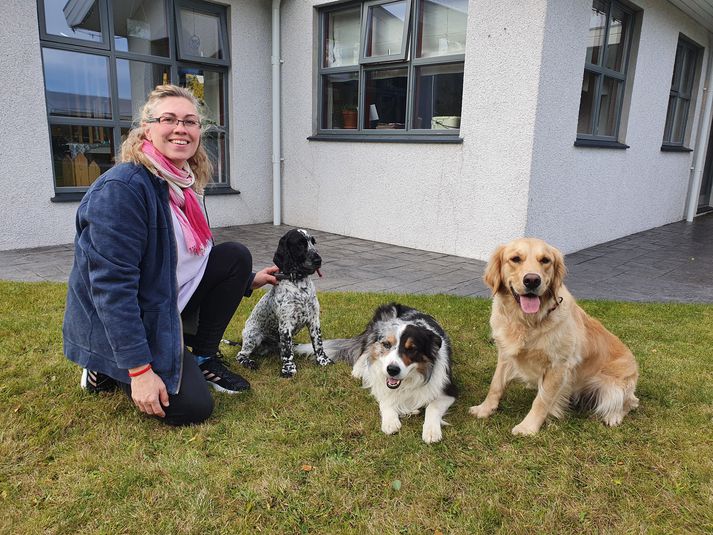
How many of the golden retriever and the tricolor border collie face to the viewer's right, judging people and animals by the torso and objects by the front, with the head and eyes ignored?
0

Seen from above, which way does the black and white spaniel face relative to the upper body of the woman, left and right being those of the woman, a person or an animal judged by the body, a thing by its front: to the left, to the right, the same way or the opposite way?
the same way

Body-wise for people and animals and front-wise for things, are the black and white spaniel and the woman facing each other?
no

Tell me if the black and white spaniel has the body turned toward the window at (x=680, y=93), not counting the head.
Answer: no

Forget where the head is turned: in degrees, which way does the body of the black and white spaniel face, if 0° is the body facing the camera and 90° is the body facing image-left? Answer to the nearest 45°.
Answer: approximately 315°

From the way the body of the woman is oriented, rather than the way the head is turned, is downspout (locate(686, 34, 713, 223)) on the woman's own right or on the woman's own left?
on the woman's own left

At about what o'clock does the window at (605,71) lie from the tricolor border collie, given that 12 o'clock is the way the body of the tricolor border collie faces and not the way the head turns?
The window is roughly at 7 o'clock from the tricolor border collie.

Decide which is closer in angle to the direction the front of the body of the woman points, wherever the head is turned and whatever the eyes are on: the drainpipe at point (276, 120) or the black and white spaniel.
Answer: the black and white spaniel

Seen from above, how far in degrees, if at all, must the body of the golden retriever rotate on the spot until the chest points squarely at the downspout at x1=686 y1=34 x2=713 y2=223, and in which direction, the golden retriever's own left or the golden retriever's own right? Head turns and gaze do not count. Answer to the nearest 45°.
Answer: approximately 135° to the golden retriever's own right

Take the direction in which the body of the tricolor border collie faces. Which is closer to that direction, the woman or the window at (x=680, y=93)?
the woman

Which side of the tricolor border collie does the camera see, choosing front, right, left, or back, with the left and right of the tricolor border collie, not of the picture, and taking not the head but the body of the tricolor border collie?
front

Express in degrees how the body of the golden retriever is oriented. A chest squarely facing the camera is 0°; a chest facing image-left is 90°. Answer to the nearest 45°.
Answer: approximately 45°

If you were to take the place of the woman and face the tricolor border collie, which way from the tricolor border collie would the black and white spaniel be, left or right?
left

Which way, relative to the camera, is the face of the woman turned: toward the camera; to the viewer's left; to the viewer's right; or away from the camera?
toward the camera

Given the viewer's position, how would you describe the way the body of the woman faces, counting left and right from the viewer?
facing the viewer and to the right of the viewer
